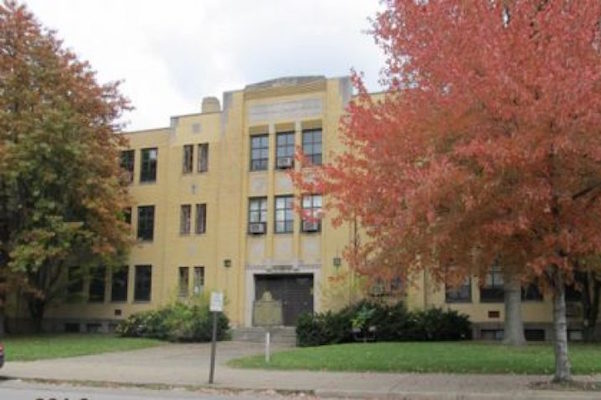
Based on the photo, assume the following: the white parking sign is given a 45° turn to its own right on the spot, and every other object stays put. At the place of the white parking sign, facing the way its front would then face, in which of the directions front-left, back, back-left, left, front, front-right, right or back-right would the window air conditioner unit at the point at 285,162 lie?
back-right

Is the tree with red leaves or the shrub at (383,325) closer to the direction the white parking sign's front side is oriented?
the tree with red leaves

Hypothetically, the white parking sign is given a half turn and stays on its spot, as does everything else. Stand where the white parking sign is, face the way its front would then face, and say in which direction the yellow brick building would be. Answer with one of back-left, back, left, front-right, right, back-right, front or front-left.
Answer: front

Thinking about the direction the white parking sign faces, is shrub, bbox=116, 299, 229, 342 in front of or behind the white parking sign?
behind

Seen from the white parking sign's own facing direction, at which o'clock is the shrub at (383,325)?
The shrub is roughly at 7 o'clock from the white parking sign.

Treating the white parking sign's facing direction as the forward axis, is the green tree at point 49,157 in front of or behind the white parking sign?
behind

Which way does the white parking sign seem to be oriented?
toward the camera

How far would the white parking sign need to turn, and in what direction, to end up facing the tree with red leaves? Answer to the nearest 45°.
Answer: approximately 45° to its left

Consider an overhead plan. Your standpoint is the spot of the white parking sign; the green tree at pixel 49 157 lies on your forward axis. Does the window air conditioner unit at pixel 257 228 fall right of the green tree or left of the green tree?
right

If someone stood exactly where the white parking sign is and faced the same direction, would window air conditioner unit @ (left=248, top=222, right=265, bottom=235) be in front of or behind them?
behind
